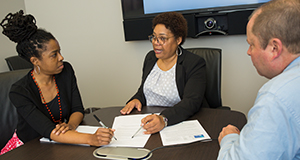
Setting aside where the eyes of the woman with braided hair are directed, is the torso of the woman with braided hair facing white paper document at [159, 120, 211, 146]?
yes

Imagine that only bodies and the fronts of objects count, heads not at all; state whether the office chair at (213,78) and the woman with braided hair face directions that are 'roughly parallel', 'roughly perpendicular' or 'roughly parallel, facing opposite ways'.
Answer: roughly perpendicular

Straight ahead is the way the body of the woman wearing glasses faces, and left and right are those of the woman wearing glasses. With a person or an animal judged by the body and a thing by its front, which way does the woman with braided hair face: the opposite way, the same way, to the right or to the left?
to the left

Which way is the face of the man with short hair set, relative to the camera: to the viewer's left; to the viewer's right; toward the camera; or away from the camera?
to the viewer's left

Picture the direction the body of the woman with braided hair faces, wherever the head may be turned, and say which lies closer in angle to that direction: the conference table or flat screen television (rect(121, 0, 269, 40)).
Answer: the conference table

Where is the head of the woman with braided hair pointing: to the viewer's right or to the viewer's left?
to the viewer's right

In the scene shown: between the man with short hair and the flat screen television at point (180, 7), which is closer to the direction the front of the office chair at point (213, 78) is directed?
the man with short hair

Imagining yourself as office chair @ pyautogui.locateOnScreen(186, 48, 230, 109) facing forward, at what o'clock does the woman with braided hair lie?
The woman with braided hair is roughly at 2 o'clock from the office chair.

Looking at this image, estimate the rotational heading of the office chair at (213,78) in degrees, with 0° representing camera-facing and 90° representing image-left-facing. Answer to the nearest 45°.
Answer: approximately 0°

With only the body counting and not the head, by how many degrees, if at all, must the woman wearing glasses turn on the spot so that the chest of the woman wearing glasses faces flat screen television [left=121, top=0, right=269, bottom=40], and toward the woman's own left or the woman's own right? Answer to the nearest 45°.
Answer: approximately 135° to the woman's own right
